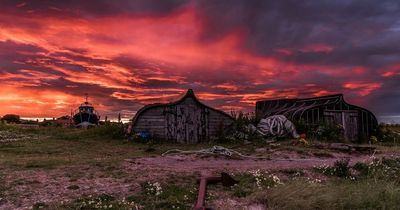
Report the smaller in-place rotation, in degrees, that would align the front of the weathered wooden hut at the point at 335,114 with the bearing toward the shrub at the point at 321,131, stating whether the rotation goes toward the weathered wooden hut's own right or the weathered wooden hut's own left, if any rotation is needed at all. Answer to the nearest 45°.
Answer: approximately 45° to the weathered wooden hut's own right

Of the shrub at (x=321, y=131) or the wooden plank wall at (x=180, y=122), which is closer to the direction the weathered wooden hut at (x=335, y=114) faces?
the shrub

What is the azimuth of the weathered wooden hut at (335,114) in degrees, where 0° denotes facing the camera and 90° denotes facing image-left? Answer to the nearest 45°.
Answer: approximately 315°

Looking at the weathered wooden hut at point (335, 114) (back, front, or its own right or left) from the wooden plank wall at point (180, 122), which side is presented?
right
